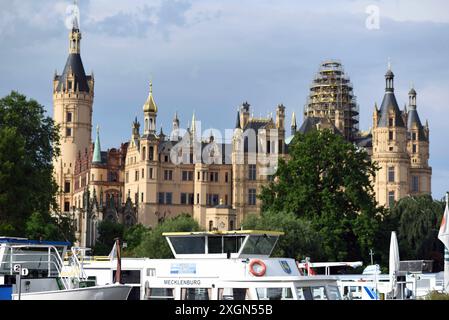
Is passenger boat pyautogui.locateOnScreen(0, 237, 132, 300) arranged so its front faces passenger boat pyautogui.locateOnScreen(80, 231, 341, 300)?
yes

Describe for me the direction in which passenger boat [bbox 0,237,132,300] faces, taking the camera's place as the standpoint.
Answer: facing to the right of the viewer
